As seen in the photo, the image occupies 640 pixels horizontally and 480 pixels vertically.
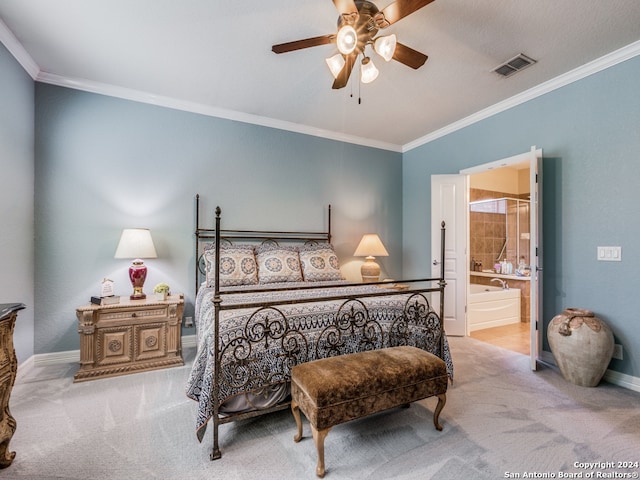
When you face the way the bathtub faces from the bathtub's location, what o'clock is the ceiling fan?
The ceiling fan is roughly at 2 o'clock from the bathtub.

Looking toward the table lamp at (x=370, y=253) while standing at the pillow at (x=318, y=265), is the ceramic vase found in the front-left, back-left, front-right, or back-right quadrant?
front-right

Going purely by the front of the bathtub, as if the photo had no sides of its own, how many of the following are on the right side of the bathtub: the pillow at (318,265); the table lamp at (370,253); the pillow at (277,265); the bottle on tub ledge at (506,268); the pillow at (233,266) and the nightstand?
5

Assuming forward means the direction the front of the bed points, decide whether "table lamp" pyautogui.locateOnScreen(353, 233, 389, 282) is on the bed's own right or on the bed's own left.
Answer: on the bed's own left

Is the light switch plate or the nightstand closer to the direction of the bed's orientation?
the light switch plate

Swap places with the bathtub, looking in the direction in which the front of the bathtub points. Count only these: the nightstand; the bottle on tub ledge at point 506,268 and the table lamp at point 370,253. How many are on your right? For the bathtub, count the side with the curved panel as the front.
2

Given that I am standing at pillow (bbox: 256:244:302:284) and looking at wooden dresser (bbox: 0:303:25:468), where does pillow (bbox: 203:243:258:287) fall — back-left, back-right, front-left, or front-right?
front-right

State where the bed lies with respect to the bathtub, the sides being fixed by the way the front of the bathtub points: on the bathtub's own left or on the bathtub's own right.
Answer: on the bathtub's own right

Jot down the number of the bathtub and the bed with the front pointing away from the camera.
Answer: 0

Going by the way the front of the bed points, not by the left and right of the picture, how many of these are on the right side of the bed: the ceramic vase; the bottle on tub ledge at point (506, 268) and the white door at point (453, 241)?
0

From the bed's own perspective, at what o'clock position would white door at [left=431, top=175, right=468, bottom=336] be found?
The white door is roughly at 9 o'clock from the bed.

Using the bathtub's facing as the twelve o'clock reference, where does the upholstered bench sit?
The upholstered bench is roughly at 2 o'clock from the bathtub.

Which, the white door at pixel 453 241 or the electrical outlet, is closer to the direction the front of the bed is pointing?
the electrical outlet
